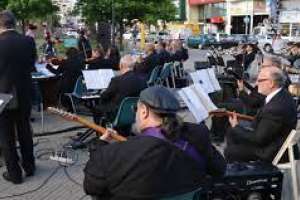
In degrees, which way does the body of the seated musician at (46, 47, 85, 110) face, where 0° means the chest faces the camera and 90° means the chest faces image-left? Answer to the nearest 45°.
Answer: approximately 90°

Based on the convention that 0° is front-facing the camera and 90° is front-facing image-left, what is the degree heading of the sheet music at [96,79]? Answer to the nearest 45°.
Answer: approximately 0°

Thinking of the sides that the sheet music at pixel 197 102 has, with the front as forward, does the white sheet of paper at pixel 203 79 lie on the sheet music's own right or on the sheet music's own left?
on the sheet music's own left

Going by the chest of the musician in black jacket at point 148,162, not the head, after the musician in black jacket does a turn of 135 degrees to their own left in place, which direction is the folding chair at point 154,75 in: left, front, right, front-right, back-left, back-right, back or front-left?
back

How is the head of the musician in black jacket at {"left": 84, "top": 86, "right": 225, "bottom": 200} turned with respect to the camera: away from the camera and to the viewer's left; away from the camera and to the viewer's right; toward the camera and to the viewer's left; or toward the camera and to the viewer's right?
away from the camera and to the viewer's left

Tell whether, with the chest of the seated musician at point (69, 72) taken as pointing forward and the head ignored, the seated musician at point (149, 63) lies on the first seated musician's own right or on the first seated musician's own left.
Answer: on the first seated musician's own right

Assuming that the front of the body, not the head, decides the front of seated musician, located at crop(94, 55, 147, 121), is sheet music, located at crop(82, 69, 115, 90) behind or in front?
in front

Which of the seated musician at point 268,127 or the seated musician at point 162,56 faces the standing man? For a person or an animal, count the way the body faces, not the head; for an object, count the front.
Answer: the seated musician at point 268,127

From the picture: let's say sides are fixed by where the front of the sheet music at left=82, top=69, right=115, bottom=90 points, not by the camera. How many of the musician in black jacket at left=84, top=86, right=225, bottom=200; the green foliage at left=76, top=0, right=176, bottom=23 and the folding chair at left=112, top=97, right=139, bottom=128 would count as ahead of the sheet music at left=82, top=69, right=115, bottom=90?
2

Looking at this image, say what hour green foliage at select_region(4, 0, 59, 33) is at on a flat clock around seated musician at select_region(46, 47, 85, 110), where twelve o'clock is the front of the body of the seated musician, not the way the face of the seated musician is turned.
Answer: The green foliage is roughly at 3 o'clock from the seated musician.

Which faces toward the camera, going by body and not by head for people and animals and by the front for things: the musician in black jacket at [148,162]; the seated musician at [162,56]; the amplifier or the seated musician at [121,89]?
the amplifier

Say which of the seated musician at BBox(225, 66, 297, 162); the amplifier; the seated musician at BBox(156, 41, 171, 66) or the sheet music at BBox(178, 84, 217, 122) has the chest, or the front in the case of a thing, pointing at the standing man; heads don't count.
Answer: the seated musician at BBox(225, 66, 297, 162)

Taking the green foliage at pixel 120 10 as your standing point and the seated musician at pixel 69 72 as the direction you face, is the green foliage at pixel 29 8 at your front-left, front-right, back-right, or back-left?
back-right

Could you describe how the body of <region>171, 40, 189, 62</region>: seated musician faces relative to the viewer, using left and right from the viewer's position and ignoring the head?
facing to the left of the viewer

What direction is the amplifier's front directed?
toward the camera

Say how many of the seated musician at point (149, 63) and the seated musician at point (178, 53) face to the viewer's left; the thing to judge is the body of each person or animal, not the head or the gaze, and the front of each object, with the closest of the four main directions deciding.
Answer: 2
